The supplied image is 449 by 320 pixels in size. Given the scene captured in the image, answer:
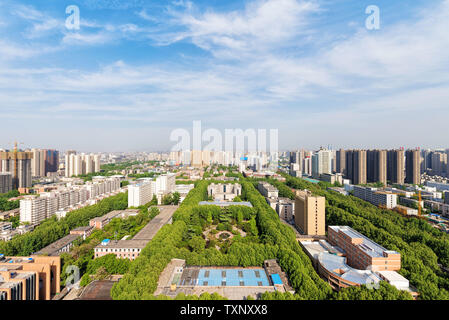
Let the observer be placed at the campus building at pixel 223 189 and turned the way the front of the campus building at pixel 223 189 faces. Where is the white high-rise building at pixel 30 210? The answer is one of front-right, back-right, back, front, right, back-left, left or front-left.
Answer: front-right

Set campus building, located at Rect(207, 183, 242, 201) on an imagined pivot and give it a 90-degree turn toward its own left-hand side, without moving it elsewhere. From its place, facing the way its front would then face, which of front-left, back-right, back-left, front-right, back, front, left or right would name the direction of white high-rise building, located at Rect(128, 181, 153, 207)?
back-right

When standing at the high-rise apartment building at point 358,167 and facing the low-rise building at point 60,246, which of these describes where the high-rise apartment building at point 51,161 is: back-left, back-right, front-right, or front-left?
front-right

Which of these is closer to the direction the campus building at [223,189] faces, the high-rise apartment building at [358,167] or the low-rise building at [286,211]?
the low-rise building

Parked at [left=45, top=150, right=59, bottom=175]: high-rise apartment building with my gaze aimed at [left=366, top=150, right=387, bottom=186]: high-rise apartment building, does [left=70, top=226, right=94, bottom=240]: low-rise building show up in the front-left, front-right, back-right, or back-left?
front-right

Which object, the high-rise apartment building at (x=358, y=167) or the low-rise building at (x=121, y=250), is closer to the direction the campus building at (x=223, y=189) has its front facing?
the low-rise building

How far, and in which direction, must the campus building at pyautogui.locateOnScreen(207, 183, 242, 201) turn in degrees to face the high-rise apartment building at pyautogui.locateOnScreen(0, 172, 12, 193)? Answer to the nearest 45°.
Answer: approximately 90° to its right

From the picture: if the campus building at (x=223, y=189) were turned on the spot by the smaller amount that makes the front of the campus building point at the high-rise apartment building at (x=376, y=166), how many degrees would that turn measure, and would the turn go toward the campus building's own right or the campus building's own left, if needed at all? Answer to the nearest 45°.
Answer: approximately 90° to the campus building's own left

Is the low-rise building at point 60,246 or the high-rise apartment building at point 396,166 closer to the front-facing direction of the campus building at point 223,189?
the low-rise building

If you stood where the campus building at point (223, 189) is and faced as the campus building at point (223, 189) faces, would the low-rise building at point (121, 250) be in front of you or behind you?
in front

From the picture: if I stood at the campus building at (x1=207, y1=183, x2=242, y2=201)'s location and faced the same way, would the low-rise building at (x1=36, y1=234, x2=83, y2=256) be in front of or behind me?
in front

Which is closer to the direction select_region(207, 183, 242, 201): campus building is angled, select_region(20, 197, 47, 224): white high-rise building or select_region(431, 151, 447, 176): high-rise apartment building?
the white high-rise building

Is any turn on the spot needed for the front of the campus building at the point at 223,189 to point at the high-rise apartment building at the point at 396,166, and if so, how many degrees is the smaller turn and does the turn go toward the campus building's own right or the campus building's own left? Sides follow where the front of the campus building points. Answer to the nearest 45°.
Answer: approximately 90° to the campus building's own left

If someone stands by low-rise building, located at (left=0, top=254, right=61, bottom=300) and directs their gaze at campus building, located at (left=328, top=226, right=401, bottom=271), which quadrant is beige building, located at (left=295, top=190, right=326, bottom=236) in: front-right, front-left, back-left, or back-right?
front-left

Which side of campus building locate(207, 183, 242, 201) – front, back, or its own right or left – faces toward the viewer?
front
